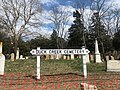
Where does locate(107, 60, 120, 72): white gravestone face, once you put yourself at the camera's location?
facing the viewer
